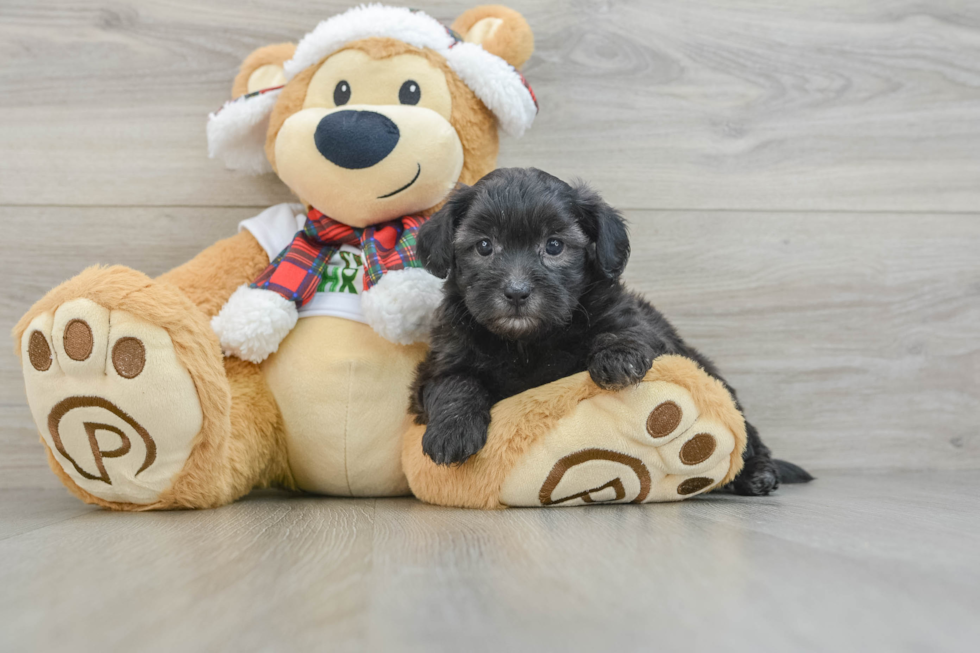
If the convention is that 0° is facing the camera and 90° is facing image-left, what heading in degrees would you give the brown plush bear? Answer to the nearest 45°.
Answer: approximately 0°

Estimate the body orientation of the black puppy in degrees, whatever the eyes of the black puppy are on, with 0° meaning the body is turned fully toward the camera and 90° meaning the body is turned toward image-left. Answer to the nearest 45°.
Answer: approximately 45°
